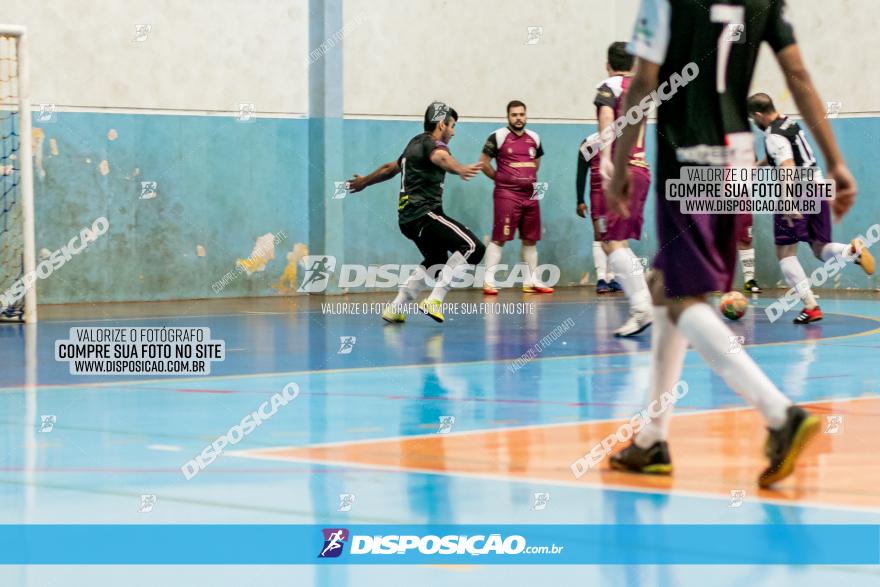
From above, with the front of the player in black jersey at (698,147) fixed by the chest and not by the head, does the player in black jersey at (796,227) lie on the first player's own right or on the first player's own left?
on the first player's own right

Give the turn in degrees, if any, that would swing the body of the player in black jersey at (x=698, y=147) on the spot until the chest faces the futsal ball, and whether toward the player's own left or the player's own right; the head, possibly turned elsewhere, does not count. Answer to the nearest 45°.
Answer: approximately 45° to the player's own right

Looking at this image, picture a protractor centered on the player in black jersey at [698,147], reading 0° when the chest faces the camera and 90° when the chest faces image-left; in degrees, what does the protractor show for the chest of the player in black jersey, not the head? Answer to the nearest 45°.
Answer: approximately 135°
